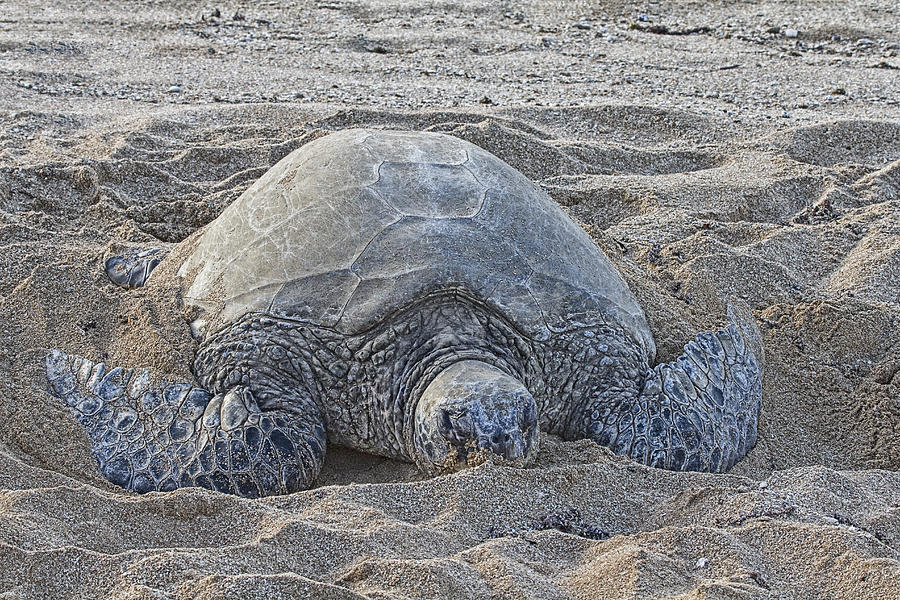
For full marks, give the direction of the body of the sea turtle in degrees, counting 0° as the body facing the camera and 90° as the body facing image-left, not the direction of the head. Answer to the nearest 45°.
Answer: approximately 0°
